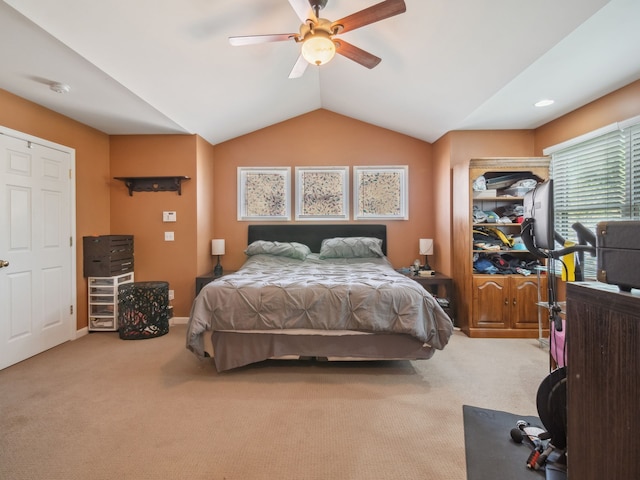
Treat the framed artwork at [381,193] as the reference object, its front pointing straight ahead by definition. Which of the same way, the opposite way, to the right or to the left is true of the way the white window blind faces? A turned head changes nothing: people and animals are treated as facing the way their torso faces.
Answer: to the right

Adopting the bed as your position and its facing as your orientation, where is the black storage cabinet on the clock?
The black storage cabinet is roughly at 4 o'clock from the bed.

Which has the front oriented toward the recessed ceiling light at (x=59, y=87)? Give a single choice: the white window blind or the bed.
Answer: the white window blind

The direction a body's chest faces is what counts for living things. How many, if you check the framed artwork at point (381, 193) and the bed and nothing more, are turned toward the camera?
2

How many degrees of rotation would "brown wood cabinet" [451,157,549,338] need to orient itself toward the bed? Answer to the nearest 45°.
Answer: approximately 45° to its right

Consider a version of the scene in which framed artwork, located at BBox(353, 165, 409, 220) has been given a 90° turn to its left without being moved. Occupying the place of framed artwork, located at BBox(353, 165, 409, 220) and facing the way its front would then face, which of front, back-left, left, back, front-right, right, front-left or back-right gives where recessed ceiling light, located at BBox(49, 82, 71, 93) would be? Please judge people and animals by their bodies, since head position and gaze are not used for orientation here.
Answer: back-right

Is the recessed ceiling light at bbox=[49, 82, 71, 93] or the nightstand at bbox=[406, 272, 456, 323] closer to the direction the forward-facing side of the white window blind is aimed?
the recessed ceiling light
